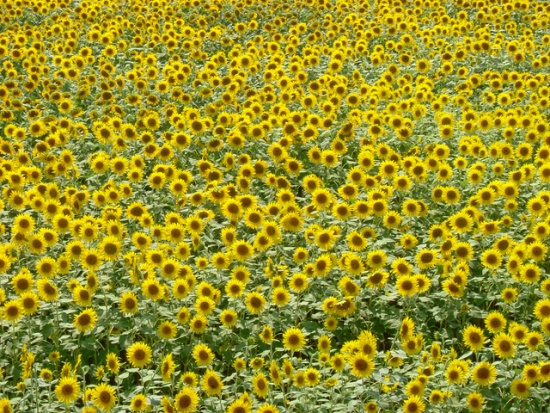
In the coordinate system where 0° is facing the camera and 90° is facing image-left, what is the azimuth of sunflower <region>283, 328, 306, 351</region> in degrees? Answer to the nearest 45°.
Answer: approximately 0°

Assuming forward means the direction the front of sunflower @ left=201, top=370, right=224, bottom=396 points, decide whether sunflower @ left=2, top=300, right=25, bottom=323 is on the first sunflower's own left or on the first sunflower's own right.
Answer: on the first sunflower's own right

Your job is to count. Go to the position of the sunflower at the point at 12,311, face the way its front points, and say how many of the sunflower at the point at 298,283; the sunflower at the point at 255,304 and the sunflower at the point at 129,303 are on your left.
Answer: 3

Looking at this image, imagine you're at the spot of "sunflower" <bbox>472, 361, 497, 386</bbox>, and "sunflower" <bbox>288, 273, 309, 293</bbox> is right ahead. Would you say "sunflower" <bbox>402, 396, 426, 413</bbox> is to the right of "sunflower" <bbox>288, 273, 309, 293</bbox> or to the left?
left

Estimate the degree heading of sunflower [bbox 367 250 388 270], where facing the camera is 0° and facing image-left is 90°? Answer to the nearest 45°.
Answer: approximately 0°

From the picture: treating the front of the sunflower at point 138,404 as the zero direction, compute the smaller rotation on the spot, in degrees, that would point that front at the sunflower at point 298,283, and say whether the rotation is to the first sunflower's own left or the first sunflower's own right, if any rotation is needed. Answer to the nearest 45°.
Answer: approximately 135° to the first sunflower's own left
